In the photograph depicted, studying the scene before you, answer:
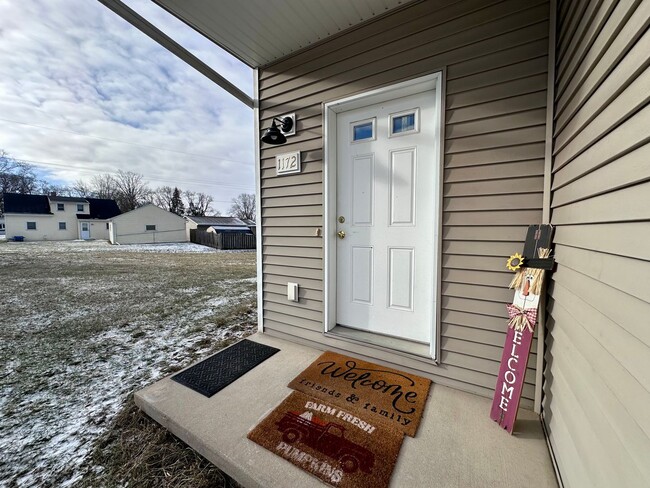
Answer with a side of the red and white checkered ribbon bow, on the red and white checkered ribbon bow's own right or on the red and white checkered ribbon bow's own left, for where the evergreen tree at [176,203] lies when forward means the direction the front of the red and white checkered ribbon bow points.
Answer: on the red and white checkered ribbon bow's own right

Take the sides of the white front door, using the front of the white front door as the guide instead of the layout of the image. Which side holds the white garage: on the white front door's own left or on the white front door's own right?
on the white front door's own right

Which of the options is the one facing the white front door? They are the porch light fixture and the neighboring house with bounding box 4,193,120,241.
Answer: the neighboring house

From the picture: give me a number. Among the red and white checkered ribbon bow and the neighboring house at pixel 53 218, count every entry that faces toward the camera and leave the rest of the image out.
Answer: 2

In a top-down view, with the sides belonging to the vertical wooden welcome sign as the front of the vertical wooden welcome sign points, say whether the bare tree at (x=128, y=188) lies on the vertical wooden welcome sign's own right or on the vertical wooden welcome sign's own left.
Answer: on the vertical wooden welcome sign's own right

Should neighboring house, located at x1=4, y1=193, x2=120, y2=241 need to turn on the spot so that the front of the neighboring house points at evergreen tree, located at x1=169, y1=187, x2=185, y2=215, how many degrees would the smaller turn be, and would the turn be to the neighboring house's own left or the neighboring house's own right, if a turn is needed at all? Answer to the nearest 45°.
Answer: approximately 90° to the neighboring house's own left

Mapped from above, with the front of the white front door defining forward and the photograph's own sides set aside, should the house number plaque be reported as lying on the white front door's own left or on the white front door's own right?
on the white front door's own right

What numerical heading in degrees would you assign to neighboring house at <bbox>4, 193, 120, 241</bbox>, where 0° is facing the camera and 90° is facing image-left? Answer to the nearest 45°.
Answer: approximately 0°

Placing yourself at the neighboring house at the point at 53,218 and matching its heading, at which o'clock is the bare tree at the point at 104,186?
The bare tree is roughly at 7 o'clock from the neighboring house.

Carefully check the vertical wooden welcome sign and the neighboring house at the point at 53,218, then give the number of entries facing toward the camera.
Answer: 2

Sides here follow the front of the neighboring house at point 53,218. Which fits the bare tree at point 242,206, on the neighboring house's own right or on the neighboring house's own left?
on the neighboring house's own left

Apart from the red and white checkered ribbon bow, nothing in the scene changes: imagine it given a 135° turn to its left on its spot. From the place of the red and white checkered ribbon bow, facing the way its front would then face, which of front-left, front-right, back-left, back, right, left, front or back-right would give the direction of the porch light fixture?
back-left

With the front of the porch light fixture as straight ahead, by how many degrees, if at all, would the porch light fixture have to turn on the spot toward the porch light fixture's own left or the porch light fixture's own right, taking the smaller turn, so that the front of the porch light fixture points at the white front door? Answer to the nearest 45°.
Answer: approximately 90° to the porch light fixture's own left

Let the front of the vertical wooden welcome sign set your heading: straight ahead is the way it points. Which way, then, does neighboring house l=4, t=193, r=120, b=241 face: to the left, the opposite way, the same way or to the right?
to the left

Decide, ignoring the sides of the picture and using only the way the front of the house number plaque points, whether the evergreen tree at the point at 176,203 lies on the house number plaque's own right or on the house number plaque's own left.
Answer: on the house number plaque's own right
